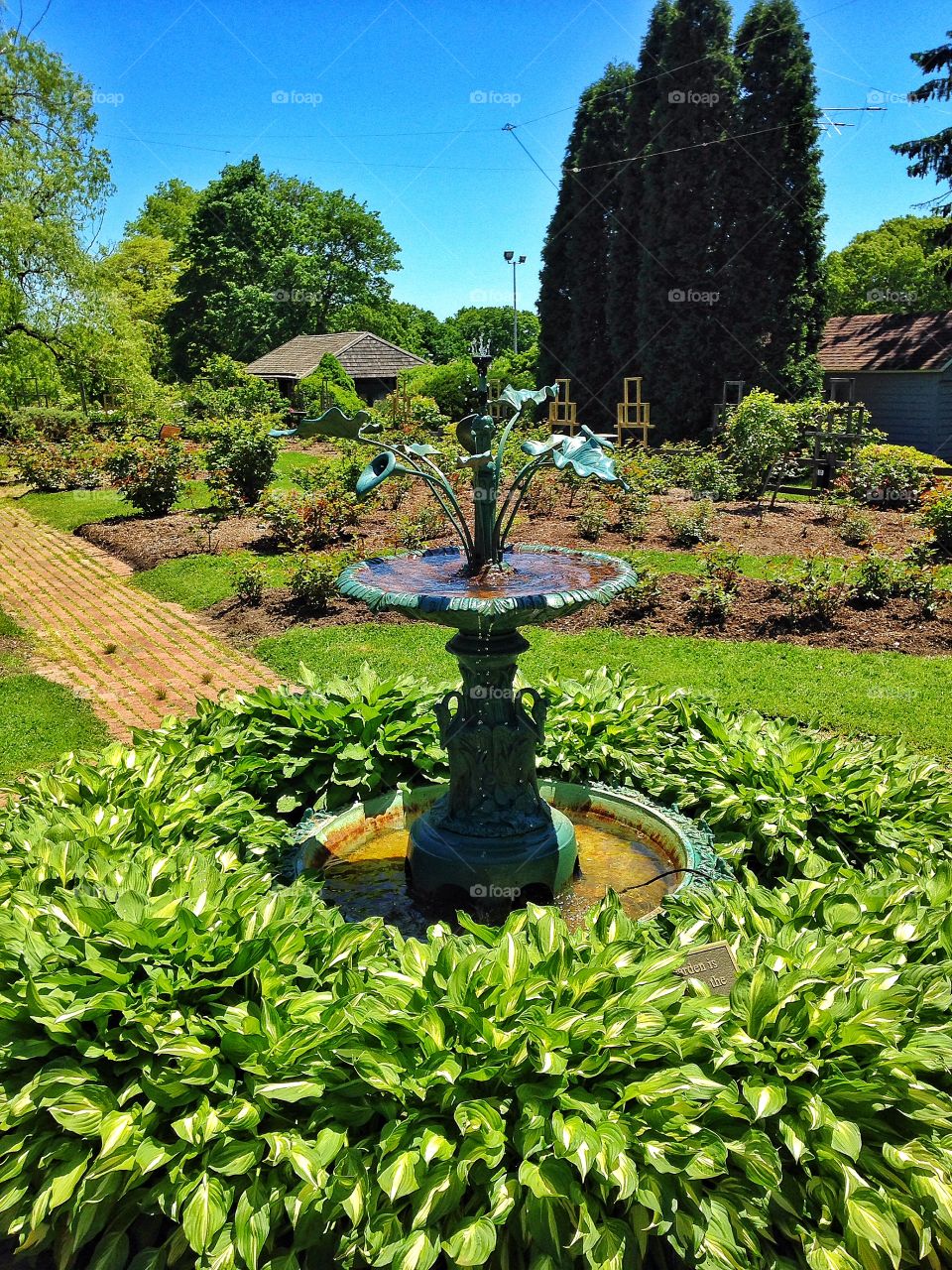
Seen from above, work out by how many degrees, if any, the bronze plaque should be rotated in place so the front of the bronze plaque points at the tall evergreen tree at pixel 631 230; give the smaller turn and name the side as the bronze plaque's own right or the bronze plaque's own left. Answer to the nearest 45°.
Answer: approximately 180°

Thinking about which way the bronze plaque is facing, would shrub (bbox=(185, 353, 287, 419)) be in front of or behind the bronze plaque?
behind

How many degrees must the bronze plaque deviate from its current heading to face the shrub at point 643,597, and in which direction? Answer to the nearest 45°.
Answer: approximately 180°

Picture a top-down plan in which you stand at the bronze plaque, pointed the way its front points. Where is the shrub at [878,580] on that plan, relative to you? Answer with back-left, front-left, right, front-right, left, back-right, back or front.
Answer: back

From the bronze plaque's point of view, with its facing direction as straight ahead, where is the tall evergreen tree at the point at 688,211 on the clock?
The tall evergreen tree is roughly at 6 o'clock from the bronze plaque.

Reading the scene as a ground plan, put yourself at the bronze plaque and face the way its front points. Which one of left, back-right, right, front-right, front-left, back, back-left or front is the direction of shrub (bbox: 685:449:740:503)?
back

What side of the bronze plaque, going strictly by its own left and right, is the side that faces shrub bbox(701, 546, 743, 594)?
back

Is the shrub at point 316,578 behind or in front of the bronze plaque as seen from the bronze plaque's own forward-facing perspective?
behind

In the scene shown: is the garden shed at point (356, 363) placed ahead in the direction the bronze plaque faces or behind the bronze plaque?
behind

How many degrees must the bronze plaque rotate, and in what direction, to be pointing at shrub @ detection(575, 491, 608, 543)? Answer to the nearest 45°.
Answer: approximately 180°

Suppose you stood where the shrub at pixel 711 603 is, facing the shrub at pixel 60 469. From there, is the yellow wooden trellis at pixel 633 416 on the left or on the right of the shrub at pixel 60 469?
right

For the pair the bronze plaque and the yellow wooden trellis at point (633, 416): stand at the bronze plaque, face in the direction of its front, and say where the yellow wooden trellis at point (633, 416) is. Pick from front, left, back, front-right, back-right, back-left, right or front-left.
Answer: back

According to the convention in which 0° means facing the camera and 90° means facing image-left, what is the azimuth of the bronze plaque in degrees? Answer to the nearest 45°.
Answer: approximately 0°

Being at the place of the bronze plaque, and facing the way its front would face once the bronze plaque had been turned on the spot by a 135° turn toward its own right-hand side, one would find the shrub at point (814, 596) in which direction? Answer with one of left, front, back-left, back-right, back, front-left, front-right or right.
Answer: front-right
